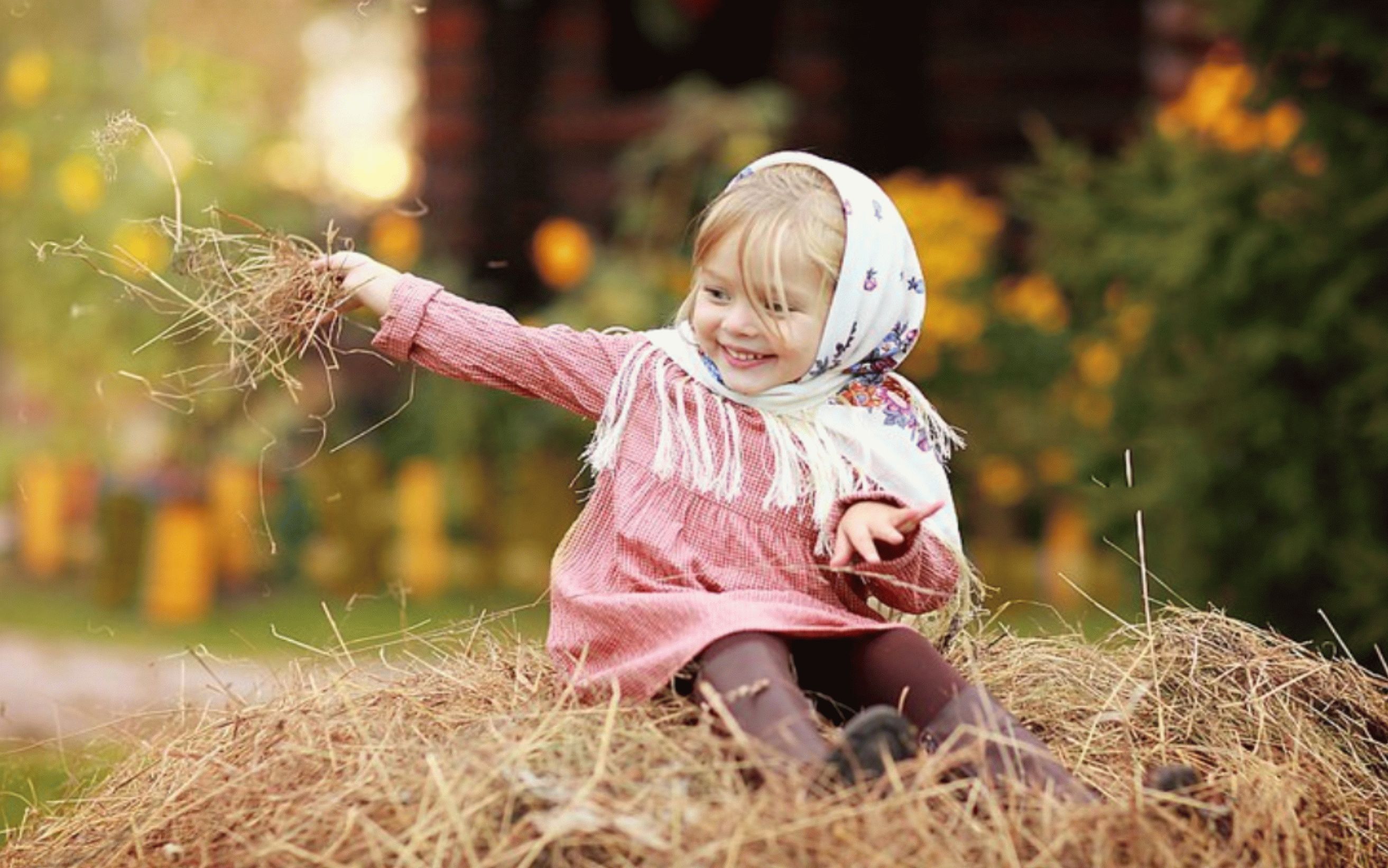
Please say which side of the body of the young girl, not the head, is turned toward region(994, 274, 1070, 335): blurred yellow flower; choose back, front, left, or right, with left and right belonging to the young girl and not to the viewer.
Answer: back

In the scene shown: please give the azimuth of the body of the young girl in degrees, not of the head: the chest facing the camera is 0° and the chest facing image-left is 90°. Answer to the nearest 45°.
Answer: approximately 0°

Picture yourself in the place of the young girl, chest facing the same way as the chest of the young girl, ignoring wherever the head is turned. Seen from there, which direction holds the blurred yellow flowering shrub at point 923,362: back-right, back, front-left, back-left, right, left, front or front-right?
back

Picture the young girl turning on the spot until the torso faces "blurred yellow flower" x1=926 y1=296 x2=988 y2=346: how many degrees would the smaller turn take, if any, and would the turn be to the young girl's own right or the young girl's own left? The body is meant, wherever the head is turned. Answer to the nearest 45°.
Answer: approximately 180°

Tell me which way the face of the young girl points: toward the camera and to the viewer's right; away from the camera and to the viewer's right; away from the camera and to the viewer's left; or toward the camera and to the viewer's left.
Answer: toward the camera and to the viewer's left

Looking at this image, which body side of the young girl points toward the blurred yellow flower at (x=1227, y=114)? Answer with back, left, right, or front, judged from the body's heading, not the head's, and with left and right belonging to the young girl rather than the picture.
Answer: back

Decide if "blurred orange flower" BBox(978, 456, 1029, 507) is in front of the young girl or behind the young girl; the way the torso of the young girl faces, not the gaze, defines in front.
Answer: behind

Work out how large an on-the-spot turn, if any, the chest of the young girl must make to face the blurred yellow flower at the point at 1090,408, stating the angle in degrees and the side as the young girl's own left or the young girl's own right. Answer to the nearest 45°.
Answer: approximately 180°
